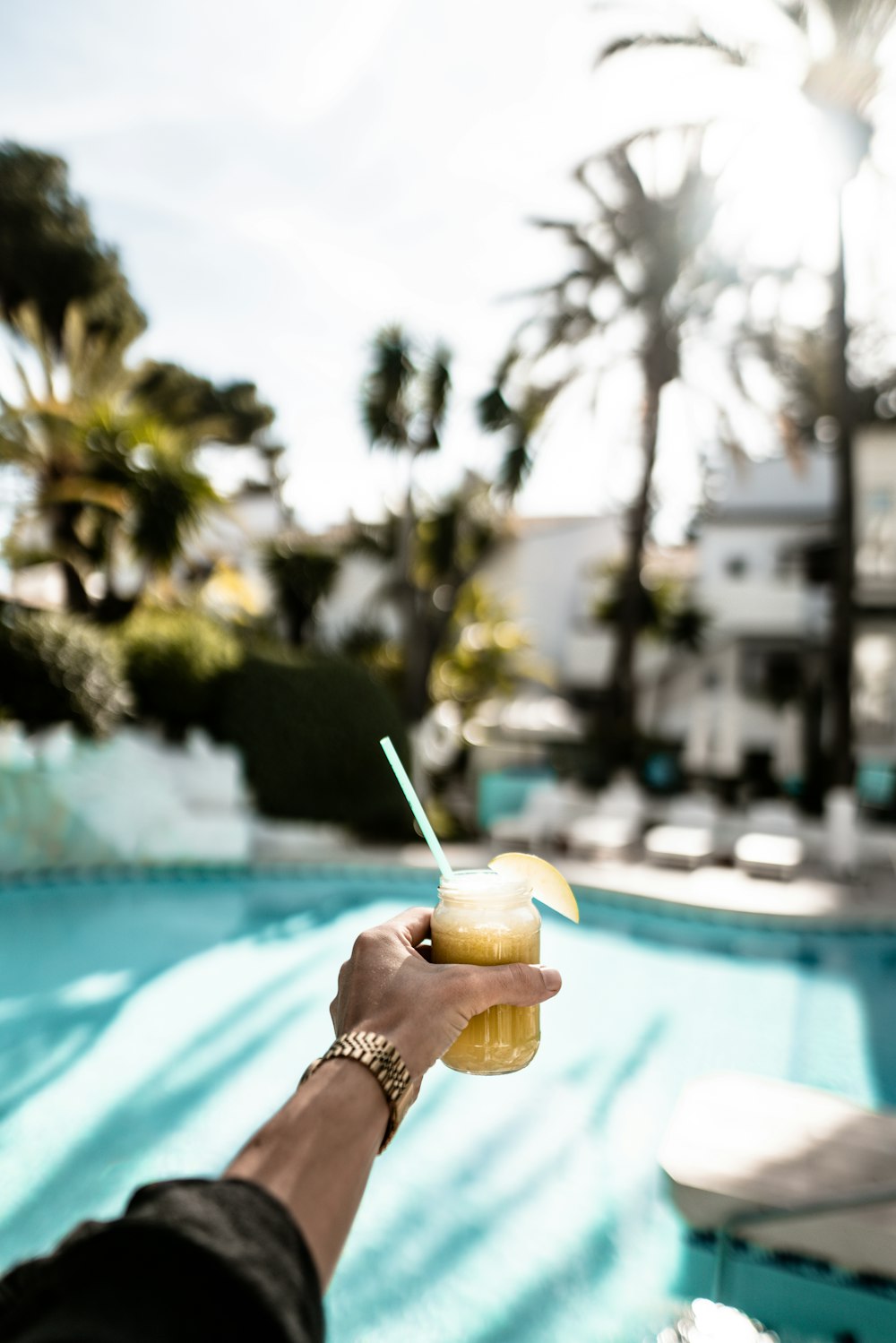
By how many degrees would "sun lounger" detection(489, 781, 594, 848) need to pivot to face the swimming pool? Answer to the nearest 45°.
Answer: approximately 45° to its left

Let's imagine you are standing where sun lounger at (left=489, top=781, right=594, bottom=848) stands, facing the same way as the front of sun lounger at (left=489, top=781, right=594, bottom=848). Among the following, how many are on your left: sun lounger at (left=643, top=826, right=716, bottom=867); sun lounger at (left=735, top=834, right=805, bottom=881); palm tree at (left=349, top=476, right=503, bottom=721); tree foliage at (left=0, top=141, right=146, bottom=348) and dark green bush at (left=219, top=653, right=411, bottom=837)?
2

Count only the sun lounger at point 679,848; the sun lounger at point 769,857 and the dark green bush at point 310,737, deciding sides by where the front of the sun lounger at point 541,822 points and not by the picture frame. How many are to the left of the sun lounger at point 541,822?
2

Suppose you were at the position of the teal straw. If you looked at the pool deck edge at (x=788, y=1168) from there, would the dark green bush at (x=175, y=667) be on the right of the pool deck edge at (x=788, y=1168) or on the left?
left

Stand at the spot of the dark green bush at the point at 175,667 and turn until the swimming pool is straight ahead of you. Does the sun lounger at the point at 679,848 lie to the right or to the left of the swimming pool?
left

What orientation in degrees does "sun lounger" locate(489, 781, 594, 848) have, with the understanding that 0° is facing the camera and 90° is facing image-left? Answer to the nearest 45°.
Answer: approximately 45°

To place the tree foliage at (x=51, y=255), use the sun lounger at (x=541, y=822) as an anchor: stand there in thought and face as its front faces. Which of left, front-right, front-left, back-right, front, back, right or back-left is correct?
right

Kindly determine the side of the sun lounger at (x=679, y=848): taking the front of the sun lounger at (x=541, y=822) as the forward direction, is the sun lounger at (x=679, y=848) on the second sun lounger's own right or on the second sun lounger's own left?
on the second sun lounger's own left
